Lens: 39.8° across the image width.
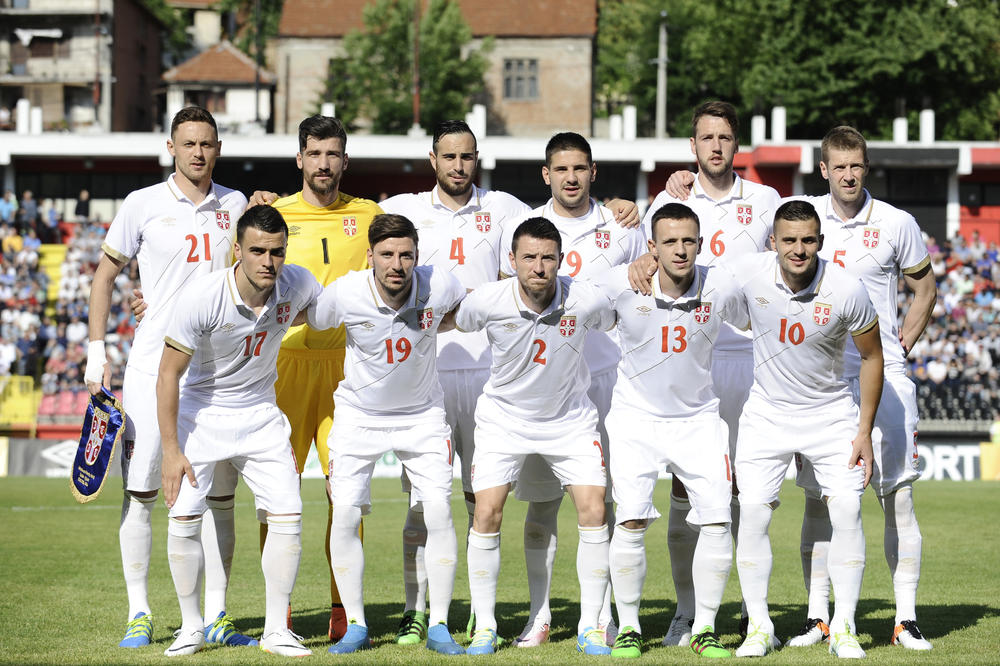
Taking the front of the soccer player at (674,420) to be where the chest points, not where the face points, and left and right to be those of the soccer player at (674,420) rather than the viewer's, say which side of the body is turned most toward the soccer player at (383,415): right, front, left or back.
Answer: right

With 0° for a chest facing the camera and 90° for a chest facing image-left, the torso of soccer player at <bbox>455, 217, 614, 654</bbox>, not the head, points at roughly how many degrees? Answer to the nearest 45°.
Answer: approximately 0°

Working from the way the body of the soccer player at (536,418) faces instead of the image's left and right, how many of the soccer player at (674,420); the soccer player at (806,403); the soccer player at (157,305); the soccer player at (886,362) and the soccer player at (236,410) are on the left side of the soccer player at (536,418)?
3

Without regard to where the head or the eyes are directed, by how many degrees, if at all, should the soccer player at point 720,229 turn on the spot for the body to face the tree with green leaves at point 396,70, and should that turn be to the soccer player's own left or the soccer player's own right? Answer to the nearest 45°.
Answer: approximately 180°

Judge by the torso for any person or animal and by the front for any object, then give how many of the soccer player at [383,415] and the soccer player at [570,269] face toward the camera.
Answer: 2

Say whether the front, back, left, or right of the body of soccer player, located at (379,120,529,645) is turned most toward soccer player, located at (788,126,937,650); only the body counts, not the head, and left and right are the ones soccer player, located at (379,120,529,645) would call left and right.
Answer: left

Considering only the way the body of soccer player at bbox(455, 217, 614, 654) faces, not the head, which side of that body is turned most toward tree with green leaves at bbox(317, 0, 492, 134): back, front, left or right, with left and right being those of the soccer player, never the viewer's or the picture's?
back

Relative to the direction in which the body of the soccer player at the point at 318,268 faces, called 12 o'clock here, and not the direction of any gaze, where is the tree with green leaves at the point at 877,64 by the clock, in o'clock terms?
The tree with green leaves is roughly at 7 o'clock from the soccer player.

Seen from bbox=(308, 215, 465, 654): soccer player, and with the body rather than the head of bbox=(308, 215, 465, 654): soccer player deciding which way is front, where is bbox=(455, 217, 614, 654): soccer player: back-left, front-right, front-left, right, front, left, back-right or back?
left
